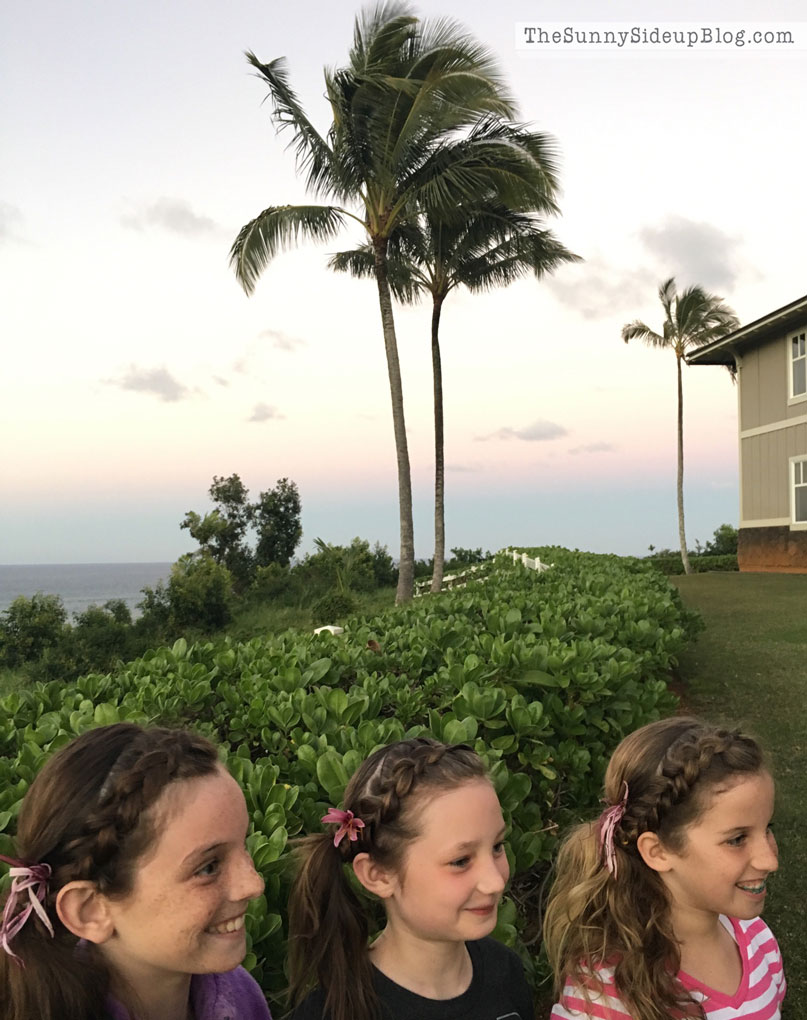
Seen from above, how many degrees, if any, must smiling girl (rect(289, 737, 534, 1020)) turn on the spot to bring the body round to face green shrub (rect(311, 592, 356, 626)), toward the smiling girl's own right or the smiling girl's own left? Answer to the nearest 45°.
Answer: approximately 135° to the smiling girl's own left

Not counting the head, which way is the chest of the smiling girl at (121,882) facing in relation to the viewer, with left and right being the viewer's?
facing to the right of the viewer

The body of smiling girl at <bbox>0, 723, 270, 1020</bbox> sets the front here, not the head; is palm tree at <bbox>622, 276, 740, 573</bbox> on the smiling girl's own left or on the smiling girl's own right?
on the smiling girl's own left

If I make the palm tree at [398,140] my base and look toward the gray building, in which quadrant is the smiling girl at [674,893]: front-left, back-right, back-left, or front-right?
back-right

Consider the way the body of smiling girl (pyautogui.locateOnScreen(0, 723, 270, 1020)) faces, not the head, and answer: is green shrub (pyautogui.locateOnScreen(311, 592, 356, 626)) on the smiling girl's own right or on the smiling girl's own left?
on the smiling girl's own left

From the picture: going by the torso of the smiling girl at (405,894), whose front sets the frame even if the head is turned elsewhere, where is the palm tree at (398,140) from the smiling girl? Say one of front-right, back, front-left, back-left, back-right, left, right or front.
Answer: back-left

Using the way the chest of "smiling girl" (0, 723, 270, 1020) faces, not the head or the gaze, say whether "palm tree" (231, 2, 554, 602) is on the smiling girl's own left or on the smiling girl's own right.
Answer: on the smiling girl's own left

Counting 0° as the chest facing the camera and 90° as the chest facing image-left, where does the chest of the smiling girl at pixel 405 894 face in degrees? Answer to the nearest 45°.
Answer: approximately 315°

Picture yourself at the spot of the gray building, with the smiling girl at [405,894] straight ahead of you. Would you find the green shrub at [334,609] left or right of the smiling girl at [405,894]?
right

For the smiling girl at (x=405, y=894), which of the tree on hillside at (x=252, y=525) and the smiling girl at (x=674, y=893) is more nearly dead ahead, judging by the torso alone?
the smiling girl

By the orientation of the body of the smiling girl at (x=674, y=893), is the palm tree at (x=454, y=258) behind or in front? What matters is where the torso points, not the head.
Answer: behind
